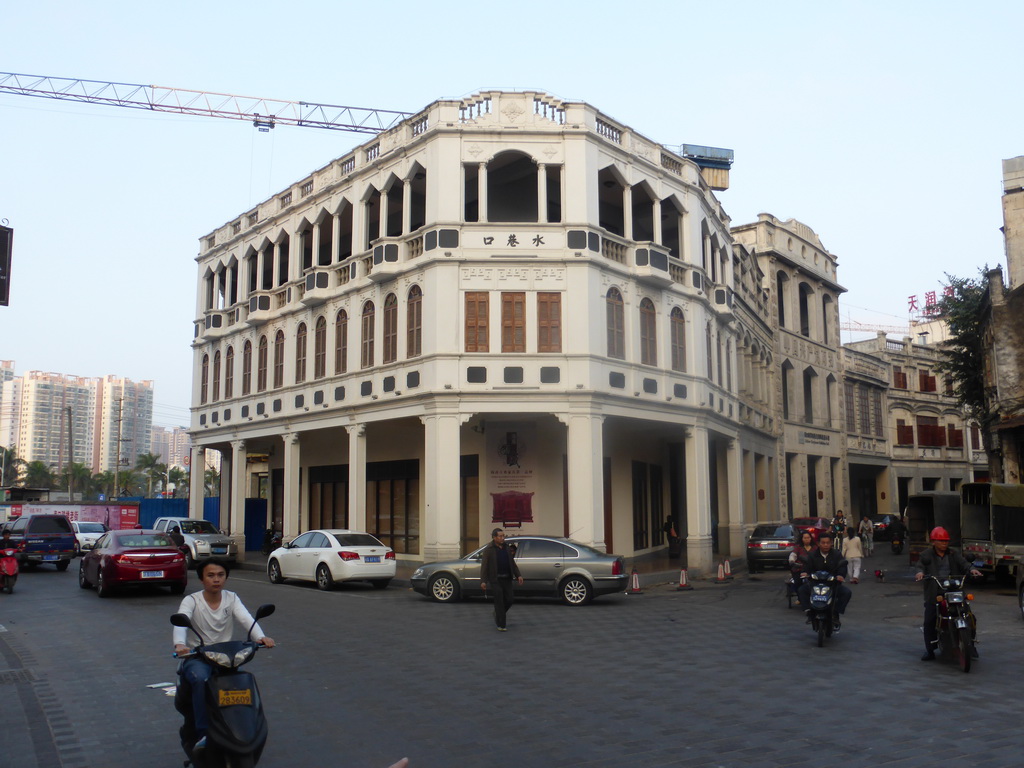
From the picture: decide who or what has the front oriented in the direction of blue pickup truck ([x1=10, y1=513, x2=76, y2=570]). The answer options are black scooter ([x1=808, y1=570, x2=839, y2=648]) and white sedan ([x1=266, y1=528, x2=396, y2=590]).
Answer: the white sedan

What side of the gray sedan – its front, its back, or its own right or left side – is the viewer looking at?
left

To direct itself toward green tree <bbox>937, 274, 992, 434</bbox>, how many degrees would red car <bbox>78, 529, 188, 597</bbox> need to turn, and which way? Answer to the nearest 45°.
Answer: approximately 135° to its right

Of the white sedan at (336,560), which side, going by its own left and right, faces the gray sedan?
back

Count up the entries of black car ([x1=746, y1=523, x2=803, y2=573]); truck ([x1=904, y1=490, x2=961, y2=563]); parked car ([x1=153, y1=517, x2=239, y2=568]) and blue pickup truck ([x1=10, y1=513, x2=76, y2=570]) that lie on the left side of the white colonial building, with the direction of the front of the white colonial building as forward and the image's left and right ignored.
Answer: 2

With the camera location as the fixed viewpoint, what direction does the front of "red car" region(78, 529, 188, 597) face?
facing away from the viewer and to the left of the viewer

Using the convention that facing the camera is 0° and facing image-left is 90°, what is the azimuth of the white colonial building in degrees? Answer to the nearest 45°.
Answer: approximately 0°

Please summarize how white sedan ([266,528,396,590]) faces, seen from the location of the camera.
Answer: facing away from the viewer and to the left of the viewer

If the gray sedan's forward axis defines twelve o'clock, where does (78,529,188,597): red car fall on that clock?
The red car is roughly at 12 o'clock from the gray sedan.

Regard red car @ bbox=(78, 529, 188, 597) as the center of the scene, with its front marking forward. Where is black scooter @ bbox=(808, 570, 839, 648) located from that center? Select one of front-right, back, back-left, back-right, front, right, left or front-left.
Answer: back

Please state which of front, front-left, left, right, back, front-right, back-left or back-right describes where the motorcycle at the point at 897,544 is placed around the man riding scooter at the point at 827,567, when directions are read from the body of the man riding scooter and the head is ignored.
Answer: back

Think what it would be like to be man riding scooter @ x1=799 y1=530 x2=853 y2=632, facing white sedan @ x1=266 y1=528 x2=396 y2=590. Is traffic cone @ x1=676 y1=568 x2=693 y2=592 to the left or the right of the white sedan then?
right

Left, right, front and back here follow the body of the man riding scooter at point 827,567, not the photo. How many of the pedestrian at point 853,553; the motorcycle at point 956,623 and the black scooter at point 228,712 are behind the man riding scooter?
1

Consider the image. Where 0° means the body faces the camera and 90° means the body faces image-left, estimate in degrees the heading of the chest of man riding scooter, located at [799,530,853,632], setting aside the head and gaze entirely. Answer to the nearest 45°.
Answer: approximately 0°
